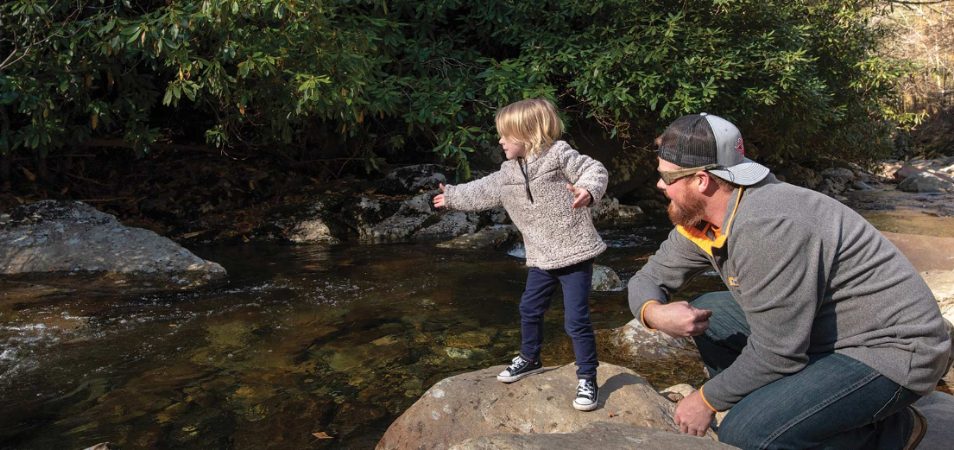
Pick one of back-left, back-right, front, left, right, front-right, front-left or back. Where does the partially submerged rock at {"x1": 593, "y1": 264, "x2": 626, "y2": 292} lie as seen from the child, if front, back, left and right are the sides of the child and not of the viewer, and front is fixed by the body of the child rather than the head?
back-right

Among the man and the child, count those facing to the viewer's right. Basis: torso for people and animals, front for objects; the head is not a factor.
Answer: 0

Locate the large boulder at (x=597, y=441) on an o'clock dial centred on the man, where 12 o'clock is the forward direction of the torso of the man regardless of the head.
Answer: The large boulder is roughly at 11 o'clock from the man.

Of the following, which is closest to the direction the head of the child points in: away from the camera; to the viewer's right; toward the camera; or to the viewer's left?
to the viewer's left

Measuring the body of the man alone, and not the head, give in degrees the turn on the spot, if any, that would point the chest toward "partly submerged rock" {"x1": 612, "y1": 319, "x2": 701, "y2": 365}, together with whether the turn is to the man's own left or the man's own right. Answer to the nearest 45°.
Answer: approximately 90° to the man's own right

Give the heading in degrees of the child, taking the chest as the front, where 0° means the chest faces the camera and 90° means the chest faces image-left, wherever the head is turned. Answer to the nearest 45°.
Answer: approximately 45°

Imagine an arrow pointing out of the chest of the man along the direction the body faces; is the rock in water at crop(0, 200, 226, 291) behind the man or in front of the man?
in front

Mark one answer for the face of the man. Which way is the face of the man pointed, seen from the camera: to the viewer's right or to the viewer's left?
to the viewer's left

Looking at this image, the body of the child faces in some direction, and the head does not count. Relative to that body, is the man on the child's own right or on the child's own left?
on the child's own left

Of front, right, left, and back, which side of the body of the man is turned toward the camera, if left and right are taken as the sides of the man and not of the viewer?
left

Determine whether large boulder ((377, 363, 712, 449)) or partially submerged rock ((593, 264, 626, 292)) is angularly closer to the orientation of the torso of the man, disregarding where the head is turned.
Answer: the large boulder

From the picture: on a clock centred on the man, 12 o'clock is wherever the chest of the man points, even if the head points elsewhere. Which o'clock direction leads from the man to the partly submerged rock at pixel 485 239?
The partly submerged rock is roughly at 2 o'clock from the man.
